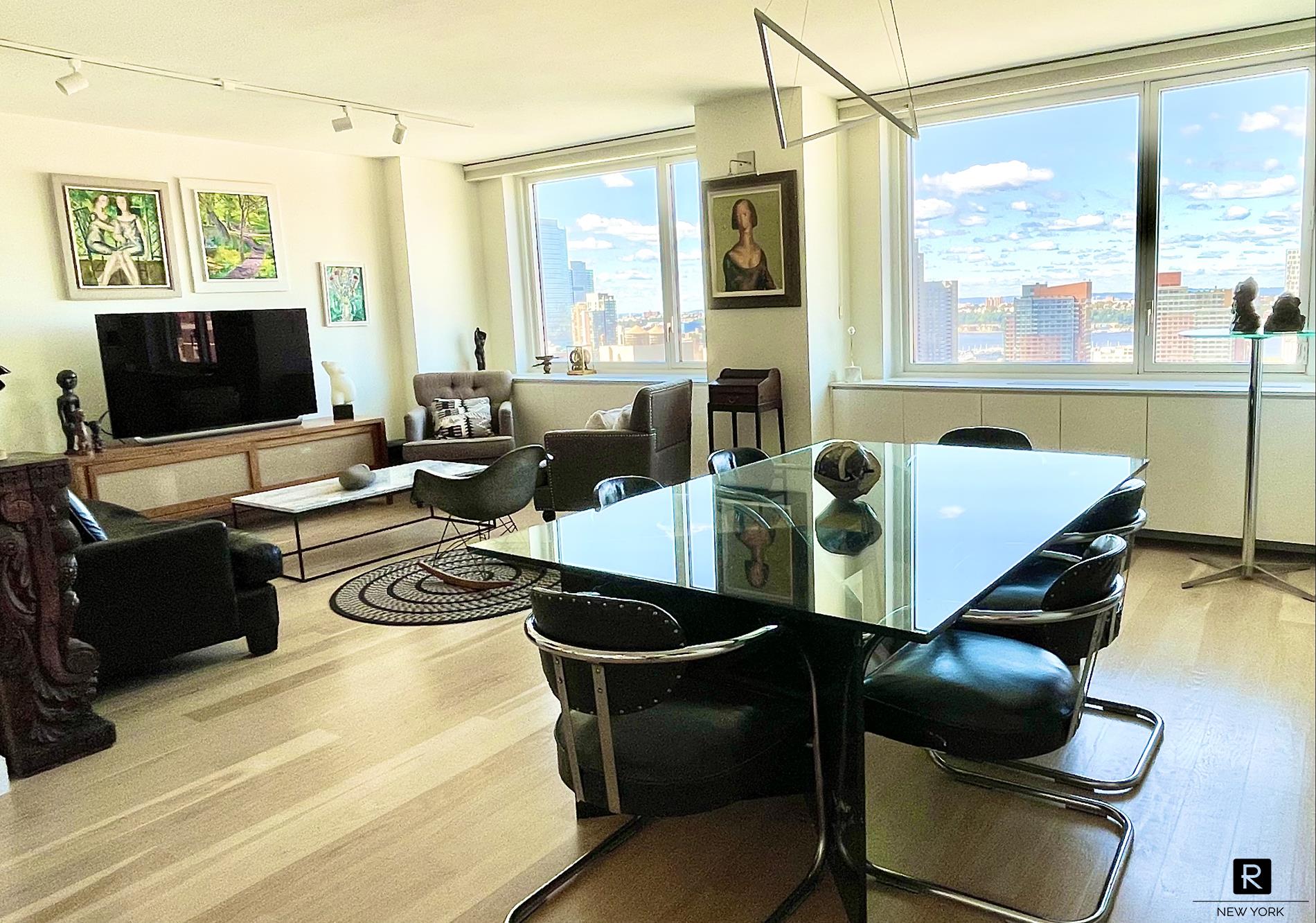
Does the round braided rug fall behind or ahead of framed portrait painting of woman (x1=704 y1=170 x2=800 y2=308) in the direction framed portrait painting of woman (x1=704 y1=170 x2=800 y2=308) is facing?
ahead

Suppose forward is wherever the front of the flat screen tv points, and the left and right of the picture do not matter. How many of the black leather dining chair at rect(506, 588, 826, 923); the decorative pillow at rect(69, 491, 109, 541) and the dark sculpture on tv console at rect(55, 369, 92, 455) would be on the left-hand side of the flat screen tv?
0

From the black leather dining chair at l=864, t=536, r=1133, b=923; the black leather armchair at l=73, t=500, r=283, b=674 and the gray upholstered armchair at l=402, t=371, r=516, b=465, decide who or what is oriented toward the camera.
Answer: the gray upholstered armchair

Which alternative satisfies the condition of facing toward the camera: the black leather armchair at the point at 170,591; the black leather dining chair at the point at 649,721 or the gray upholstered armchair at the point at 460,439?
the gray upholstered armchair

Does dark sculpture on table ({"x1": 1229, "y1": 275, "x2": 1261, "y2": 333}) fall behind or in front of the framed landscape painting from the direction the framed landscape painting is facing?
in front

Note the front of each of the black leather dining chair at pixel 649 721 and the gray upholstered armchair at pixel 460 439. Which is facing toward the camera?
the gray upholstered armchair

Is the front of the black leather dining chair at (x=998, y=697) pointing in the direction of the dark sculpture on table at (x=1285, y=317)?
no

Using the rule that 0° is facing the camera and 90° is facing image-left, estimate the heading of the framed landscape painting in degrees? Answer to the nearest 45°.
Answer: approximately 315°

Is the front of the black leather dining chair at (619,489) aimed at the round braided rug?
no

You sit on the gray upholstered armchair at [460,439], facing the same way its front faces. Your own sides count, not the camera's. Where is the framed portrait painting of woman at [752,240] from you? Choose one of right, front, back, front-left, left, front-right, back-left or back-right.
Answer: front-left

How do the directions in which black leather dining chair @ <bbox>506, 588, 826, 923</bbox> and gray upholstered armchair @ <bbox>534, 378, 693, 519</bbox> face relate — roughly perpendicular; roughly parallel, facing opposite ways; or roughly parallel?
roughly perpendicular

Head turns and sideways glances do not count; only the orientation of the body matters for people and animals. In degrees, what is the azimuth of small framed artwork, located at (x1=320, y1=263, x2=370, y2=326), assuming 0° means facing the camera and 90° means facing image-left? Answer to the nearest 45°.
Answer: approximately 315°

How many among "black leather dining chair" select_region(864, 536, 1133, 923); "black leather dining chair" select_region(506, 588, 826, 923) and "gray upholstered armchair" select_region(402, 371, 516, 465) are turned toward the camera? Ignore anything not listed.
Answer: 1

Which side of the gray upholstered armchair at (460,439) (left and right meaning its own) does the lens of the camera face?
front

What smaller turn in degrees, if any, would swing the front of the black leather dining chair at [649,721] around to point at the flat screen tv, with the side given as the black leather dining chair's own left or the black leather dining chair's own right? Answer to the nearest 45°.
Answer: approximately 90° to the black leather dining chair's own left

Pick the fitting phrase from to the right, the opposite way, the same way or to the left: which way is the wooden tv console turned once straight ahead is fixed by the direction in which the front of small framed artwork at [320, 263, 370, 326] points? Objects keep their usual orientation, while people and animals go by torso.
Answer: the same way

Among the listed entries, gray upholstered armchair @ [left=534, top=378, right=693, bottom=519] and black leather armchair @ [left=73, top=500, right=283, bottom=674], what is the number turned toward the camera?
0

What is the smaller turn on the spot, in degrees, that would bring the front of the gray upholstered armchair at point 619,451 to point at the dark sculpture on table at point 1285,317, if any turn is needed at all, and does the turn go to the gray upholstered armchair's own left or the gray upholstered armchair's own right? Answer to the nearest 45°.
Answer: approximately 180°

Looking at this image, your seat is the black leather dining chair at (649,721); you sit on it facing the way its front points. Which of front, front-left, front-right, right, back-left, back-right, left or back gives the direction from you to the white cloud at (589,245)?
front-left

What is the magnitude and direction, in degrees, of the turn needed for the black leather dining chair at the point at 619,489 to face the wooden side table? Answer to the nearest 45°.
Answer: approximately 135° to its left
